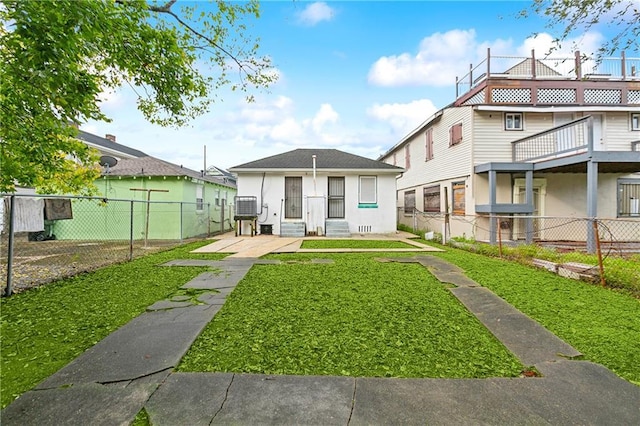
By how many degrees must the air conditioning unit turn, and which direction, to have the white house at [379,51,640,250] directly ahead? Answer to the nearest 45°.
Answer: approximately 90° to its left

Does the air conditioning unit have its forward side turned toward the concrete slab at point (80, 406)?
yes

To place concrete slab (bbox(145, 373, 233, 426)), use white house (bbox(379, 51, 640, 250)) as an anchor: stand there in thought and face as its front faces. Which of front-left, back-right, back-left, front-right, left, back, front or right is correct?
front

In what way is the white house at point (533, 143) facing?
toward the camera

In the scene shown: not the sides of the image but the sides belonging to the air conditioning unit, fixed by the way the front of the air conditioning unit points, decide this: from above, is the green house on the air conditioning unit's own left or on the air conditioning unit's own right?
on the air conditioning unit's own right

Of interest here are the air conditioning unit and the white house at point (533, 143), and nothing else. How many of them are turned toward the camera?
2

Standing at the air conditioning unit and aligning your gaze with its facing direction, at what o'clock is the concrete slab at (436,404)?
The concrete slab is roughly at 12 o'clock from the air conditioning unit.

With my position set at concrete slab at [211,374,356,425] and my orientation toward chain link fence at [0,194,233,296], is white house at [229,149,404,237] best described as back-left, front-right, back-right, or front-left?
front-right

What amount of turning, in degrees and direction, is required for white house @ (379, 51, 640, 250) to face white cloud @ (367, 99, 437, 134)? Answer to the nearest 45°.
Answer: approximately 135° to its right

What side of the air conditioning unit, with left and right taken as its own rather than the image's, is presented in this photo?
front
